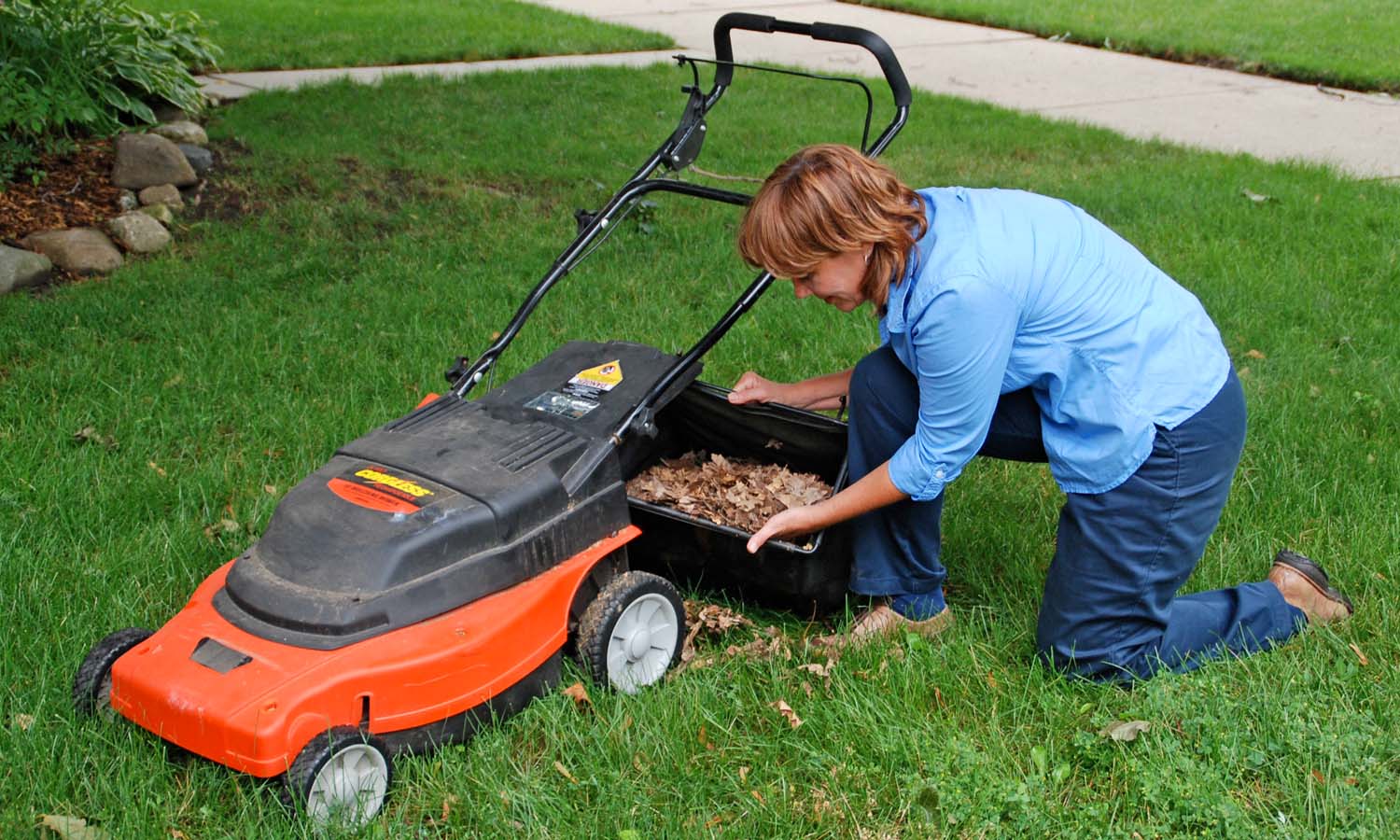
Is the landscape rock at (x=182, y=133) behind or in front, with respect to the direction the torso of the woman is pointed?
in front

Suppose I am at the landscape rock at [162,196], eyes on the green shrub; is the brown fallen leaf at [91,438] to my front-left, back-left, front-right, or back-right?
back-left

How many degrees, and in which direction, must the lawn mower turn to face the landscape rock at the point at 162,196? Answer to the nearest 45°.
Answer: approximately 135° to its right

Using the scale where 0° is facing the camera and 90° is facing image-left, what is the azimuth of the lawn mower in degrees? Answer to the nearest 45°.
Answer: approximately 45°

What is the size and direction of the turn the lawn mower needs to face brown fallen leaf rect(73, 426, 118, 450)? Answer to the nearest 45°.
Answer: approximately 90° to its right

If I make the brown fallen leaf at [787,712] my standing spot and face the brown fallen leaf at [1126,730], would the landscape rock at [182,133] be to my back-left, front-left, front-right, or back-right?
back-left

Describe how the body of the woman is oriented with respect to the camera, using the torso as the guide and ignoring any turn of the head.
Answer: to the viewer's left

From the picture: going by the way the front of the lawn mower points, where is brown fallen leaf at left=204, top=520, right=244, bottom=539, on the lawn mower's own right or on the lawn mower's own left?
on the lawn mower's own right
